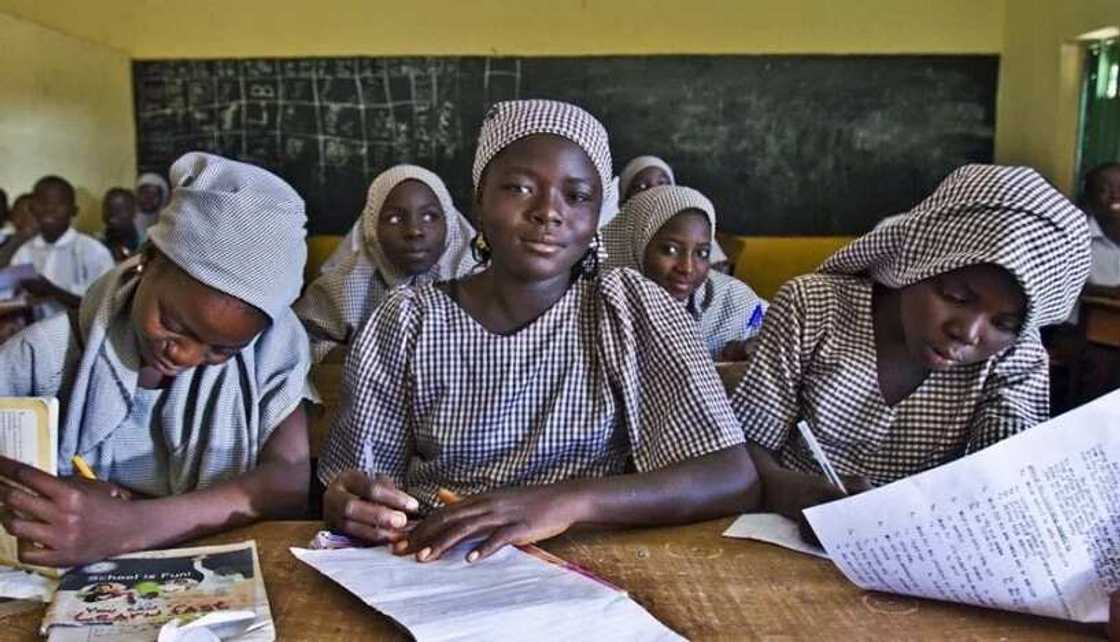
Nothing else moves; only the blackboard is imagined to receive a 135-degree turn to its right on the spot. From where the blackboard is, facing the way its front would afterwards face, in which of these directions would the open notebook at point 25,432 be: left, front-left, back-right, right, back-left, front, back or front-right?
back-left

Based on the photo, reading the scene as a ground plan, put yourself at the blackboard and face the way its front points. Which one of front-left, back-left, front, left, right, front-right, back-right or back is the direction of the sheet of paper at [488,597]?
front

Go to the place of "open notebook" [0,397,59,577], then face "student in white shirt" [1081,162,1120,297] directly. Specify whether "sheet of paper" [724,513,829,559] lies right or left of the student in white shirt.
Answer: right

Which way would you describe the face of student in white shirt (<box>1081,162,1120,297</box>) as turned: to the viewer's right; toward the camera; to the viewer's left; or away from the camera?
toward the camera

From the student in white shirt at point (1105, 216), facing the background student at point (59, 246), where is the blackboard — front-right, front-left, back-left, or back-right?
front-right

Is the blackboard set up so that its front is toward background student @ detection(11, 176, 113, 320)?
no

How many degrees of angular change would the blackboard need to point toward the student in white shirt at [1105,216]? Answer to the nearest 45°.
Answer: approximately 45° to its left

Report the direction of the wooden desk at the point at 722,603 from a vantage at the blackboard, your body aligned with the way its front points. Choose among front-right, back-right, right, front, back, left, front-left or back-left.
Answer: front

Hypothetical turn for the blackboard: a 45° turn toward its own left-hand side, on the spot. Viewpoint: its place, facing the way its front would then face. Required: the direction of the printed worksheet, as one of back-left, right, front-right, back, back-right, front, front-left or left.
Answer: front-right

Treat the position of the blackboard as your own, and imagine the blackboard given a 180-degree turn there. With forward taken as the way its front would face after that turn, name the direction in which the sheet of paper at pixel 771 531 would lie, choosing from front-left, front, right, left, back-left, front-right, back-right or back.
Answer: back

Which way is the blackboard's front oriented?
toward the camera

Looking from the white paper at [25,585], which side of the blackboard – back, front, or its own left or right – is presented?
front
